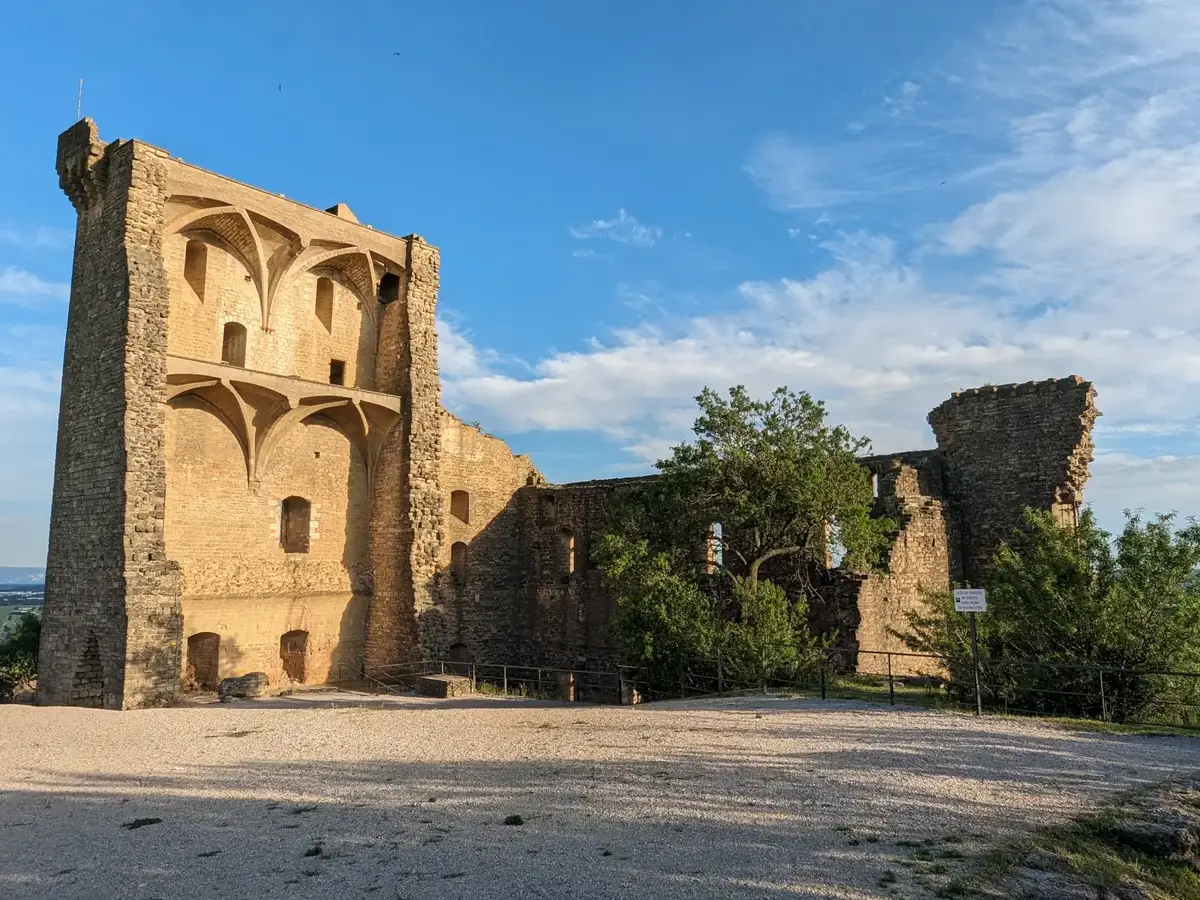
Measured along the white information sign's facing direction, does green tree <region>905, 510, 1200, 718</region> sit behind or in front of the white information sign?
behind

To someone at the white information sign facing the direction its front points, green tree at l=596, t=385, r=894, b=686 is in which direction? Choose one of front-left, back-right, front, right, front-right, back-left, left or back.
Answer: back-right

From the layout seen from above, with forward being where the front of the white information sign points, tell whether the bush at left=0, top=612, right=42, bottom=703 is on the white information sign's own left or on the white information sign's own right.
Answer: on the white information sign's own right

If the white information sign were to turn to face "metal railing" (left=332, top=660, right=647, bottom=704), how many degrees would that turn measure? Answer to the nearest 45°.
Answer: approximately 135° to its right

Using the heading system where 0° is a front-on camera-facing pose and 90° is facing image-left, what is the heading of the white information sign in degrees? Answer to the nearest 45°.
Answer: approximately 0°

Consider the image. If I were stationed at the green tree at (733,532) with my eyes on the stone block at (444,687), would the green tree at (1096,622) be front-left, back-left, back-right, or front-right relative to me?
back-left

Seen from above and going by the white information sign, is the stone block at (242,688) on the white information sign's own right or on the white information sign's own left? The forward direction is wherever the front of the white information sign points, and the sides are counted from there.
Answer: on the white information sign's own right

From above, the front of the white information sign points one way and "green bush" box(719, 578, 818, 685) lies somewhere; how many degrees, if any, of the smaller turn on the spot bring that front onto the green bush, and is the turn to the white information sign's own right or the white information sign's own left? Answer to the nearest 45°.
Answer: approximately 135° to the white information sign's own right
